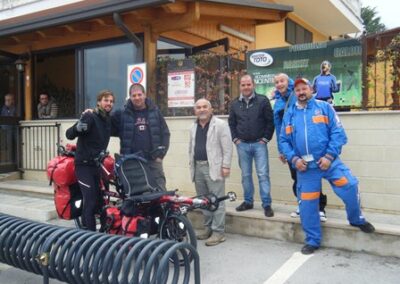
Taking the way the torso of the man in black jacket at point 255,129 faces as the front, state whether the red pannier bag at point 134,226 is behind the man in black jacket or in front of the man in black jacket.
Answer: in front

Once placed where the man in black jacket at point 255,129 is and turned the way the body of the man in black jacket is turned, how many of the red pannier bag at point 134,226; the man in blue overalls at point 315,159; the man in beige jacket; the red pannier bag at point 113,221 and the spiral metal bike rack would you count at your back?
0

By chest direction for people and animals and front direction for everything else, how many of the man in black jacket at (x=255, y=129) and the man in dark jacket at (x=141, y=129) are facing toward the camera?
2

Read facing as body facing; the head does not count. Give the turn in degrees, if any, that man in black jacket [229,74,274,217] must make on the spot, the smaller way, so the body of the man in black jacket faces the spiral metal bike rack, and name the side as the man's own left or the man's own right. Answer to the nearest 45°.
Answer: approximately 45° to the man's own right

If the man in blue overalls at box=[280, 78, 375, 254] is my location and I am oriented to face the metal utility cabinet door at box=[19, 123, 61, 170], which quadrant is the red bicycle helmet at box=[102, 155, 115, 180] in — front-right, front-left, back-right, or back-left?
front-left

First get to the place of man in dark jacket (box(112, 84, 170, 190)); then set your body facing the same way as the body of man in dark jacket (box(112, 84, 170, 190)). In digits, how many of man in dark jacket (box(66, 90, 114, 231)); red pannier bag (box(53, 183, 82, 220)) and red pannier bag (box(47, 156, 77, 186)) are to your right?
3

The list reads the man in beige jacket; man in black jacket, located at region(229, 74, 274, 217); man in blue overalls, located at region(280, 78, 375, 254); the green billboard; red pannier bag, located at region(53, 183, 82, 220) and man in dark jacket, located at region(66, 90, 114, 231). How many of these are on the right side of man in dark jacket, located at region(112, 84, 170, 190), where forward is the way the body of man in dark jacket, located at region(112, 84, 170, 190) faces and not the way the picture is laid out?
2

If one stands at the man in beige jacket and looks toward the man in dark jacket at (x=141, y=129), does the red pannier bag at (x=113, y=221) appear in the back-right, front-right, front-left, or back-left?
front-left

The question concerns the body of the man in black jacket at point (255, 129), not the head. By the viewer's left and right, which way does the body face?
facing the viewer

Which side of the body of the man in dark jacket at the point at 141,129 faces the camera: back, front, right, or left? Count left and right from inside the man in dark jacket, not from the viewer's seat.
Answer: front

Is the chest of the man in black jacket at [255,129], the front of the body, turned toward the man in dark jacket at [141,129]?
no

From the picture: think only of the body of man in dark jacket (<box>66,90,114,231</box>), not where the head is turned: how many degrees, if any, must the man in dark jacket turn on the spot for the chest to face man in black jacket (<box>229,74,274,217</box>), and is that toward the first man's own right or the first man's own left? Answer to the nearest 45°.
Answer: approximately 45° to the first man's own left

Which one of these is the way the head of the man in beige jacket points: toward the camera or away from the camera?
toward the camera

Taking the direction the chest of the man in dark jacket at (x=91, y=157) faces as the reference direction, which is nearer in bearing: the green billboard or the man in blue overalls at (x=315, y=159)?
the man in blue overalls

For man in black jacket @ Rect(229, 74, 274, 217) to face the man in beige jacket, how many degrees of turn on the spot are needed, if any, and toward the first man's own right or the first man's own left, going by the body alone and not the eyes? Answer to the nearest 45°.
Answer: approximately 45° to the first man's own right

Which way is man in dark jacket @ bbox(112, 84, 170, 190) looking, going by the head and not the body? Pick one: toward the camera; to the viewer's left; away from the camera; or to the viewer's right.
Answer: toward the camera

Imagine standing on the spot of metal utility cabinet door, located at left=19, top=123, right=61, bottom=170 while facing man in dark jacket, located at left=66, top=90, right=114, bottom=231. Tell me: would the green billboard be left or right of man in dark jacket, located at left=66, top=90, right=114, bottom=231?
left

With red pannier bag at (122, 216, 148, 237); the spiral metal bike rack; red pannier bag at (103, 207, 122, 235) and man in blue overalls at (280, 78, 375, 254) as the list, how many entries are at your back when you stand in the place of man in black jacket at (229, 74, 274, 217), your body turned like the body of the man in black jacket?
0
